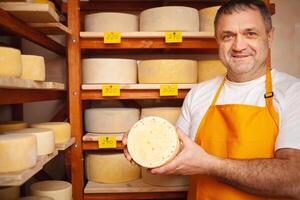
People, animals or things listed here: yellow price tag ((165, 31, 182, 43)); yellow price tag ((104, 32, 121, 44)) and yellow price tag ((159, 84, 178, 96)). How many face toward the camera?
3

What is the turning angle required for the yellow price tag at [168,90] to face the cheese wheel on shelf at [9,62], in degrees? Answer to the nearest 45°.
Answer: approximately 45° to its right

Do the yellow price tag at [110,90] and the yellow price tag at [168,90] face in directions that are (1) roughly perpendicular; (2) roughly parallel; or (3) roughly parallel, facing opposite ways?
roughly parallel

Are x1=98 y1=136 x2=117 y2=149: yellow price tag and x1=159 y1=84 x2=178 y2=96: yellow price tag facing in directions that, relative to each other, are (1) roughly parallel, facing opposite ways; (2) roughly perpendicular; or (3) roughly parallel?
roughly parallel

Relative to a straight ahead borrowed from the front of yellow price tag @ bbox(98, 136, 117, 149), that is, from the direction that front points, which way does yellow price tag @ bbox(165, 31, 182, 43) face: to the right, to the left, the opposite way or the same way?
the same way

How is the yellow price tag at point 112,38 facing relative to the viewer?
toward the camera

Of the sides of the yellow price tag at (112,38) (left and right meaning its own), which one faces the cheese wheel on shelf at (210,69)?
left

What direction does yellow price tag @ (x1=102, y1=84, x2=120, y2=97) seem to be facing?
toward the camera

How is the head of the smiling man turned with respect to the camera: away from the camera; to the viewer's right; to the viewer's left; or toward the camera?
toward the camera

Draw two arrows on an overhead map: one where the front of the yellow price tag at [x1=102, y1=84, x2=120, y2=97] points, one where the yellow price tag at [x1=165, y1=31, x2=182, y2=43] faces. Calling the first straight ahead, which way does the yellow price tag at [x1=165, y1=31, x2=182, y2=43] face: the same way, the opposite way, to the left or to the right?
the same way

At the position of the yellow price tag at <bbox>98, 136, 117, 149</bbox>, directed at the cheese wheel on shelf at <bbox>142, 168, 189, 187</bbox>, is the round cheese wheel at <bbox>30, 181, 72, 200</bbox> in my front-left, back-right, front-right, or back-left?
back-right

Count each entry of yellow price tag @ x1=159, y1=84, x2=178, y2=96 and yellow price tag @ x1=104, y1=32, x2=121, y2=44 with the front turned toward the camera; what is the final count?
2

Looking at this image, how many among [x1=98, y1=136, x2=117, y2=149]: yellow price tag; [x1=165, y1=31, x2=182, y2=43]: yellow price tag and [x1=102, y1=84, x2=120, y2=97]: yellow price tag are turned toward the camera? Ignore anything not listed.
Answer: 3

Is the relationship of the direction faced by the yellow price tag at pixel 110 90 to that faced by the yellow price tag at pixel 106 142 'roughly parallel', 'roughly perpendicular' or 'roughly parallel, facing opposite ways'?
roughly parallel
